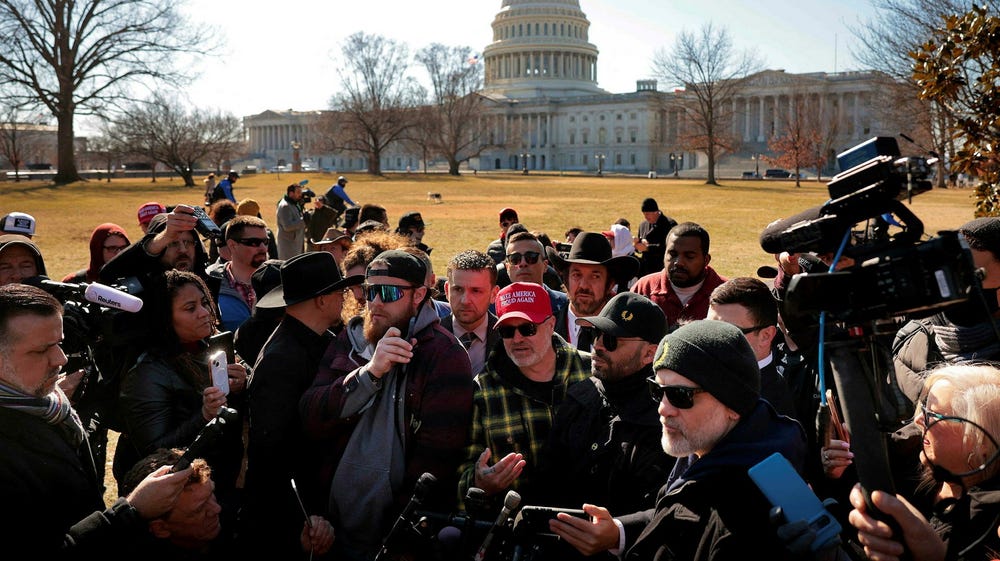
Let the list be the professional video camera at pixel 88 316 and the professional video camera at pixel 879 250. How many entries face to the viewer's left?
1

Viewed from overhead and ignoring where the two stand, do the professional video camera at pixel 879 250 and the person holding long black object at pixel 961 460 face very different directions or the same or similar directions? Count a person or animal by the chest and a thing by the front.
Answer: same or similar directions

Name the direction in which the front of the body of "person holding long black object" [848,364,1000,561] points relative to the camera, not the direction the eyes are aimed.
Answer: to the viewer's left

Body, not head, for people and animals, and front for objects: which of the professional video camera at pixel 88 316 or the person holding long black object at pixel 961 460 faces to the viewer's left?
the person holding long black object

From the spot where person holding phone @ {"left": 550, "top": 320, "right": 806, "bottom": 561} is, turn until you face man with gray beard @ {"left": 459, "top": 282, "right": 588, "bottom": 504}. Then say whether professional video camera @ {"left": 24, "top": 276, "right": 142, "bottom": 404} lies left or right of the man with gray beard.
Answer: left

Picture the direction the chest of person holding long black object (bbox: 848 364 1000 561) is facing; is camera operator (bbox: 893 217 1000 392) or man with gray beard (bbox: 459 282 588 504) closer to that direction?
the man with gray beard

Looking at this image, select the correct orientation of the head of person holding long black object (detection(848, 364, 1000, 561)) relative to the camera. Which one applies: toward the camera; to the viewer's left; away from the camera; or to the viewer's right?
to the viewer's left

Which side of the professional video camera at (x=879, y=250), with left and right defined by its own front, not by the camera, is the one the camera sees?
left

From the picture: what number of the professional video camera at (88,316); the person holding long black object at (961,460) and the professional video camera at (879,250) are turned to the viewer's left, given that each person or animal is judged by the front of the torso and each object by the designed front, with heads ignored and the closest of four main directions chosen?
2

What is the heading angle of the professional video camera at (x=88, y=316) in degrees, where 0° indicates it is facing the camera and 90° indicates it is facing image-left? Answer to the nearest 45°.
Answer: approximately 270°

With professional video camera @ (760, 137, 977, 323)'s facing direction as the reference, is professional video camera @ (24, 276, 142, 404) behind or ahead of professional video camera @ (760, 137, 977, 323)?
ahead
